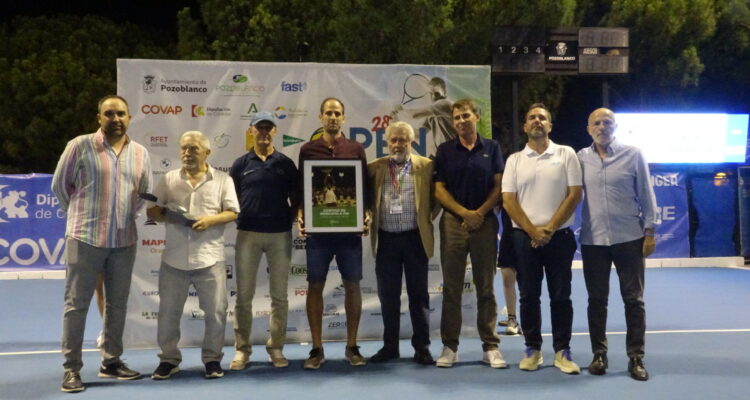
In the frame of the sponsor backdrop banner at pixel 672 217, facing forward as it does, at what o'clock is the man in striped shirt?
The man in striped shirt is roughly at 1 o'clock from the sponsor backdrop banner.

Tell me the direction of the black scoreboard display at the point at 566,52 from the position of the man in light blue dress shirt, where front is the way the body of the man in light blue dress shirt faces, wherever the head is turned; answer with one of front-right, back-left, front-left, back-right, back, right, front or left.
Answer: back

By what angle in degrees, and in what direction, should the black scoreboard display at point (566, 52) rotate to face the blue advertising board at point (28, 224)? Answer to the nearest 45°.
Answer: approximately 45° to its right

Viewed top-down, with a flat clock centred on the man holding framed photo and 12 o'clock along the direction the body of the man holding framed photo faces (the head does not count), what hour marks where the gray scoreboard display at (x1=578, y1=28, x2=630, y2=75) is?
The gray scoreboard display is roughly at 7 o'clock from the man holding framed photo.

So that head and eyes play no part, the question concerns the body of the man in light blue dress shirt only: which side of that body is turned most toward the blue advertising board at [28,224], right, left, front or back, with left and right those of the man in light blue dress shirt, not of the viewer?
right

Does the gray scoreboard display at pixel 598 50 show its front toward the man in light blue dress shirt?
yes

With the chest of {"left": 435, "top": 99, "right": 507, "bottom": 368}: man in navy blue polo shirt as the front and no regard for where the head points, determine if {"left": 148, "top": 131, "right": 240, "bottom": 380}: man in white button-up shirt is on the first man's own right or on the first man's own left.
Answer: on the first man's own right
